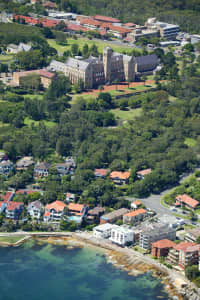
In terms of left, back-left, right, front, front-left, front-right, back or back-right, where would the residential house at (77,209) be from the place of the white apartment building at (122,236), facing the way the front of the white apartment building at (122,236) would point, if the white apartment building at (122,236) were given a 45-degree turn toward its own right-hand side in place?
front-right

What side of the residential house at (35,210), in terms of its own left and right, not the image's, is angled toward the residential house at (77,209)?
left

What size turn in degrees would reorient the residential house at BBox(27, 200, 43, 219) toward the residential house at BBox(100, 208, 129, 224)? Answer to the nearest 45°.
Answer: approximately 90° to its left

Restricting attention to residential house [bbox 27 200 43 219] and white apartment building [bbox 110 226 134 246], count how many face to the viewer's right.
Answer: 0

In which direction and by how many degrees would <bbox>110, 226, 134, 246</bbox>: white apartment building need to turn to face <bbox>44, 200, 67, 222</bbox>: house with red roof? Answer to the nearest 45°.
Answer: approximately 90° to its right

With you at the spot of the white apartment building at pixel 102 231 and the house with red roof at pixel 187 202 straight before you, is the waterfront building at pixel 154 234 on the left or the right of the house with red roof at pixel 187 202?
right

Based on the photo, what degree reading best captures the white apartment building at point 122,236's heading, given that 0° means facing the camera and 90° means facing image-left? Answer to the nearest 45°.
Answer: approximately 45°

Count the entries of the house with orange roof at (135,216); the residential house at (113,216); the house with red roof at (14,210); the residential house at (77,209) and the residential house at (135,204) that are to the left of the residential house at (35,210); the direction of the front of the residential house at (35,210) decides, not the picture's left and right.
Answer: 4

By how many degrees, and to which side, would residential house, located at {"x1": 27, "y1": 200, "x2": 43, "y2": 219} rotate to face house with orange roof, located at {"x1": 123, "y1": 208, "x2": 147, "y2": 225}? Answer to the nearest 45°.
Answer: approximately 90° to its left

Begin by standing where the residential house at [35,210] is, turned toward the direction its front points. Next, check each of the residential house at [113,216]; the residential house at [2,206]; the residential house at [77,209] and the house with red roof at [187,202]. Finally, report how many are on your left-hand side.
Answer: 3

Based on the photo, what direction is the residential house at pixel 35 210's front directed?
toward the camera

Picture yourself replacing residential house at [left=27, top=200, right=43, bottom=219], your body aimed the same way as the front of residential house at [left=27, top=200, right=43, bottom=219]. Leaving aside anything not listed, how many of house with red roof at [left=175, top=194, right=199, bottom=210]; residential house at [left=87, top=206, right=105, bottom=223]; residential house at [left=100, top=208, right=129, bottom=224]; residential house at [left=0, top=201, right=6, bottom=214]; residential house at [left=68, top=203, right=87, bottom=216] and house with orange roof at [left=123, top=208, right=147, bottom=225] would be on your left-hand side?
5
